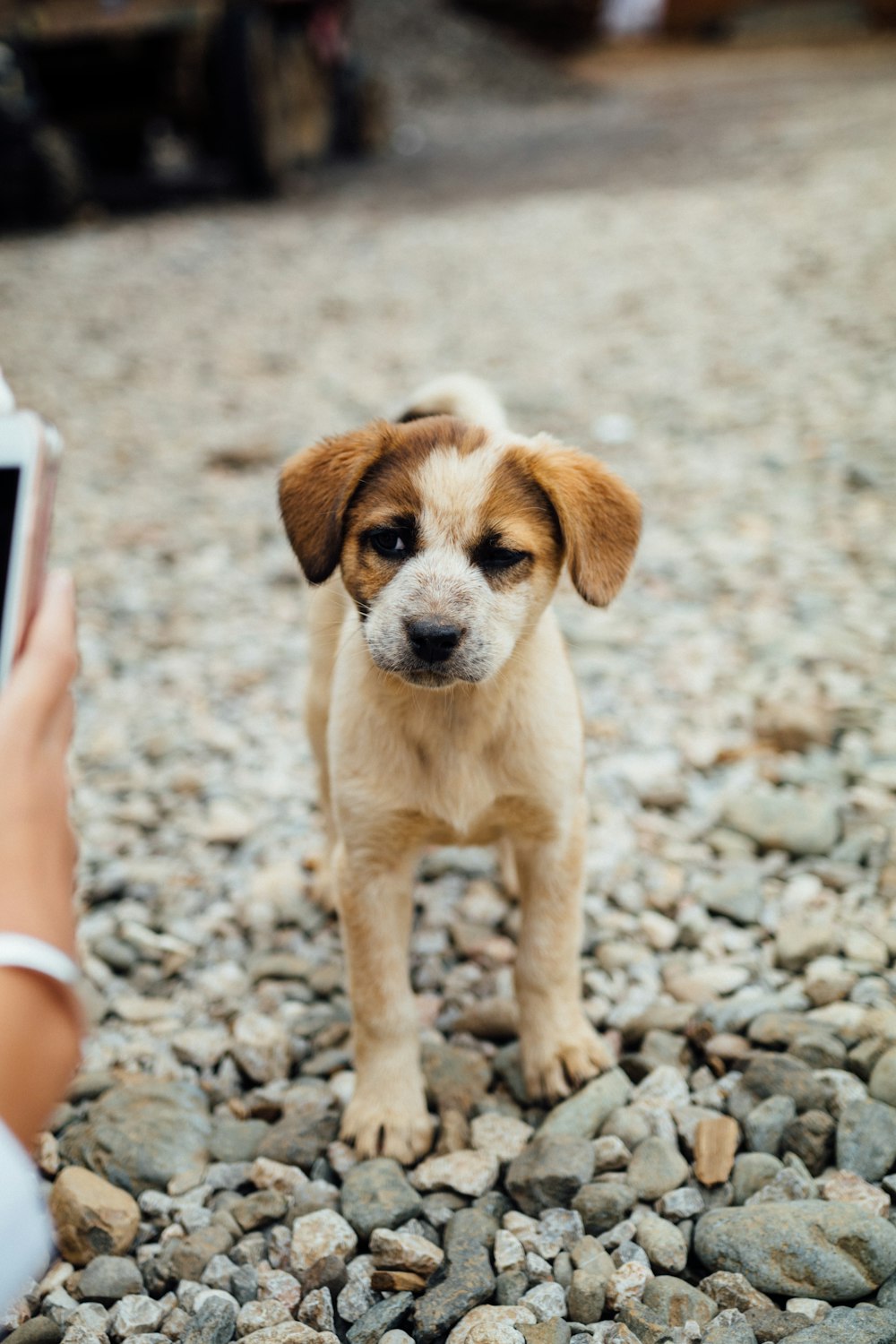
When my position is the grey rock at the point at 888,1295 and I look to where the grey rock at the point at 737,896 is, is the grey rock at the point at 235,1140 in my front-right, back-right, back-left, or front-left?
front-left

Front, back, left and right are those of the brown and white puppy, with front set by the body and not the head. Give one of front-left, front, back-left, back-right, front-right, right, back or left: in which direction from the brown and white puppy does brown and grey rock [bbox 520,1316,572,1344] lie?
front

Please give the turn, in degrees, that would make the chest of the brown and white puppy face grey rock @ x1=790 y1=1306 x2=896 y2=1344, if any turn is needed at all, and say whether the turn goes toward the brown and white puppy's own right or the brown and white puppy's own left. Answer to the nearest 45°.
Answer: approximately 45° to the brown and white puppy's own left

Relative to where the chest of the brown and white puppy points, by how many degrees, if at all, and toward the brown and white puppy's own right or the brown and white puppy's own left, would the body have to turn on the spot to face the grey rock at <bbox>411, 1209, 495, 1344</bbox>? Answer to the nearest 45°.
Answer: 0° — it already faces it

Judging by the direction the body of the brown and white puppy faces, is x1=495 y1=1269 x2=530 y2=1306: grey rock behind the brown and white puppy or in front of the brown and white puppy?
in front

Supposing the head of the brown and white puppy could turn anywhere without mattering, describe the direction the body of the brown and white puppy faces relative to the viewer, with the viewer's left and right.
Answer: facing the viewer

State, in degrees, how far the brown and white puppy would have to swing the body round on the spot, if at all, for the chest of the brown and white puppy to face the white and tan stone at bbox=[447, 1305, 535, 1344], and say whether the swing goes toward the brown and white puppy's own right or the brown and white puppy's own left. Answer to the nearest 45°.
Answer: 0° — it already faces it

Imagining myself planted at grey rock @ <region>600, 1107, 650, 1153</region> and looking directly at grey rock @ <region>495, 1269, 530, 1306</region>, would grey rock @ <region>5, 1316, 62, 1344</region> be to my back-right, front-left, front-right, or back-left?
front-right
